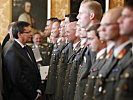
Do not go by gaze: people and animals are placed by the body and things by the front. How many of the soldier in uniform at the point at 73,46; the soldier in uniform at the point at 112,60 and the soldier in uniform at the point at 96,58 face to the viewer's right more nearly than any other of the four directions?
0

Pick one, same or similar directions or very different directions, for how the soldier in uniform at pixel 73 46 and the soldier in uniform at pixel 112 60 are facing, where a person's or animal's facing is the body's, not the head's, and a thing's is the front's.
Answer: same or similar directions

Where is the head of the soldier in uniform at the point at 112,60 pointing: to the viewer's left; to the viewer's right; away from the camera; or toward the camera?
to the viewer's left

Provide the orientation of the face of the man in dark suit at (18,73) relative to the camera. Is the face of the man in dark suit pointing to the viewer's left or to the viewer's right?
to the viewer's right

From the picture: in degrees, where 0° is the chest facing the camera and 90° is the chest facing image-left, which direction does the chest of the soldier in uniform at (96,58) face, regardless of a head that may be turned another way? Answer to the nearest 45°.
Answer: approximately 45°

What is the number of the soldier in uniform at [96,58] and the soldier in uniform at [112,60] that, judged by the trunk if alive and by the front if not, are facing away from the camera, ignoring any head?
0

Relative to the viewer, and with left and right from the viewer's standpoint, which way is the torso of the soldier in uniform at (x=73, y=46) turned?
facing the viewer and to the left of the viewer

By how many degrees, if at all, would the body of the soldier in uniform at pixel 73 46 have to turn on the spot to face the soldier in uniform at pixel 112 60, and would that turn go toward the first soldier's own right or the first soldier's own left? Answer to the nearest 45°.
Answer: approximately 45° to the first soldier's own left

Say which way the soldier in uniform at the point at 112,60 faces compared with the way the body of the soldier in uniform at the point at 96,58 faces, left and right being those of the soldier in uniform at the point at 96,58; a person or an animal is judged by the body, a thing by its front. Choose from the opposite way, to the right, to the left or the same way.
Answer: the same way

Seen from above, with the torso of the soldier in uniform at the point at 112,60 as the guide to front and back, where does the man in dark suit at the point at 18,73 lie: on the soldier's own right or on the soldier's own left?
on the soldier's own right

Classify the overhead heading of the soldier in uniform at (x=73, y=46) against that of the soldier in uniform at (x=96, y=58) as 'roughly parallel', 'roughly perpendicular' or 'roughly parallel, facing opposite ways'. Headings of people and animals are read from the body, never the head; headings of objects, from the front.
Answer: roughly parallel
